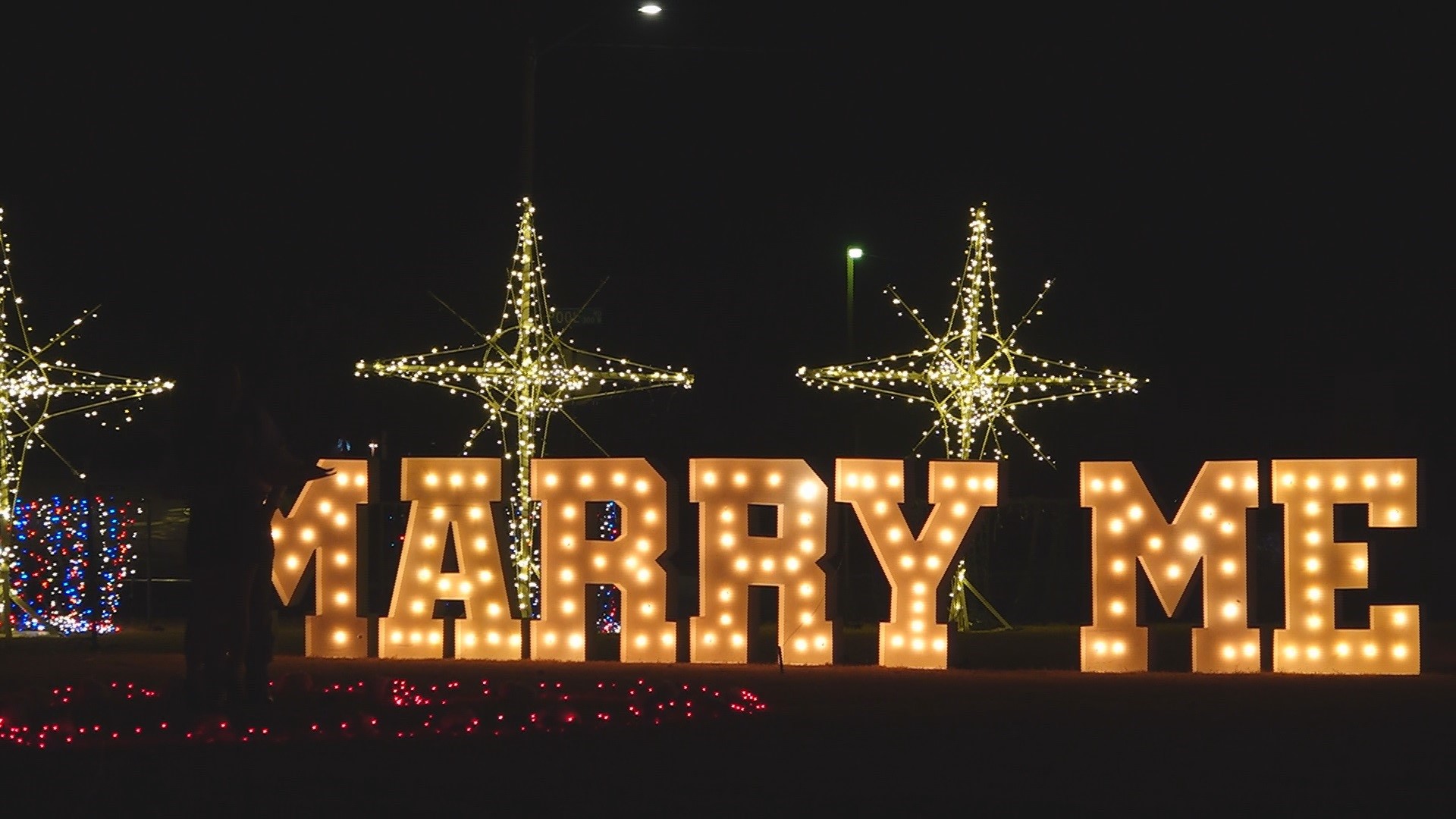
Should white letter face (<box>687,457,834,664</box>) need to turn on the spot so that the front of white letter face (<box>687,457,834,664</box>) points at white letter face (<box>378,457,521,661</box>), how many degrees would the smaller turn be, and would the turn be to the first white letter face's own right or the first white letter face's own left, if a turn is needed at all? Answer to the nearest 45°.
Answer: approximately 90° to the first white letter face's own right

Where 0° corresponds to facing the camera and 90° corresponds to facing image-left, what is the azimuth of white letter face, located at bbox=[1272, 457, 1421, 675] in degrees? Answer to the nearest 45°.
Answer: approximately 0°

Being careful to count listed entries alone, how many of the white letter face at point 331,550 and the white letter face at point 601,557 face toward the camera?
2

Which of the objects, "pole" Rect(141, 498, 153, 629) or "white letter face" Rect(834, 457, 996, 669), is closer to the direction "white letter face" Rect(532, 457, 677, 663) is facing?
the white letter face

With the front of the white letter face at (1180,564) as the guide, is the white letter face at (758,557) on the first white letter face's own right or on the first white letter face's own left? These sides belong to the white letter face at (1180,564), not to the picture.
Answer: on the first white letter face's own right

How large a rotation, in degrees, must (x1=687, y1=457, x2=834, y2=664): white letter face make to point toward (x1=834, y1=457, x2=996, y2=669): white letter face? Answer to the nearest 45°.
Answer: approximately 90° to its left

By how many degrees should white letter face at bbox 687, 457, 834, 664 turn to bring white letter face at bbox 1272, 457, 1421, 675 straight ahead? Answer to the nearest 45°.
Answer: approximately 90° to its left

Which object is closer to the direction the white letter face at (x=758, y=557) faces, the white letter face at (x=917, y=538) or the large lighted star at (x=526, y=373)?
the white letter face

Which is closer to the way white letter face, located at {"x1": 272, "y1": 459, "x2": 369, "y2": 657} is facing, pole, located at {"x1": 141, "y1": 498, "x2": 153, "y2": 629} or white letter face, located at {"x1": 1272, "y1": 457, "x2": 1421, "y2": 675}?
the white letter face

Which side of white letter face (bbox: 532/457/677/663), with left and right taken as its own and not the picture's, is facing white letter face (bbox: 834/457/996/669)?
left

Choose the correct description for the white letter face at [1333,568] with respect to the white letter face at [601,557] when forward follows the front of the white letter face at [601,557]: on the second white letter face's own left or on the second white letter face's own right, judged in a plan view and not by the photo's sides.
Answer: on the second white letter face's own left
